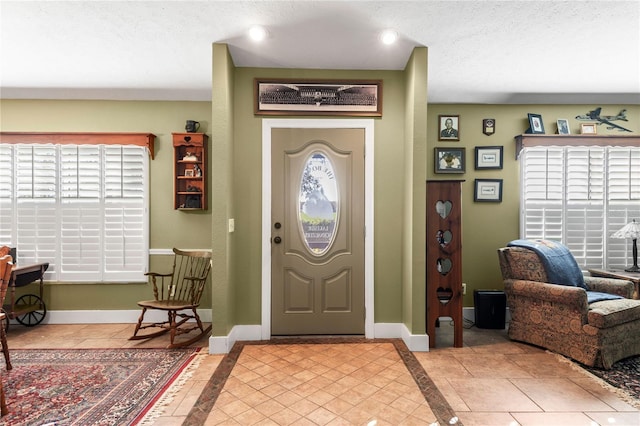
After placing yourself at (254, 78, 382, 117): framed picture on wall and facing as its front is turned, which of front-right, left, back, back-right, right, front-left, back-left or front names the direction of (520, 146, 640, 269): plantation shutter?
left

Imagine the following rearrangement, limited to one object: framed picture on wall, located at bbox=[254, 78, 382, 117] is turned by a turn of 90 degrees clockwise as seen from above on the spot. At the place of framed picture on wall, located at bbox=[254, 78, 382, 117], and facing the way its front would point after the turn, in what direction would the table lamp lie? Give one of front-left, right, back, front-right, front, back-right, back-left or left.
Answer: back

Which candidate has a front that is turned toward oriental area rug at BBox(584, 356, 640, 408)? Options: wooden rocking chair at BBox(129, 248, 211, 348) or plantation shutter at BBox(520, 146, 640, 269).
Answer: the plantation shutter

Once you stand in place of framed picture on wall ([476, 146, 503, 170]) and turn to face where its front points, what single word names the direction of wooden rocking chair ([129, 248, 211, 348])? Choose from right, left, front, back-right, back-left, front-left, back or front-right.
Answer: front-right

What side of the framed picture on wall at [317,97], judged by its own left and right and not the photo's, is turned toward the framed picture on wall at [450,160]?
left
